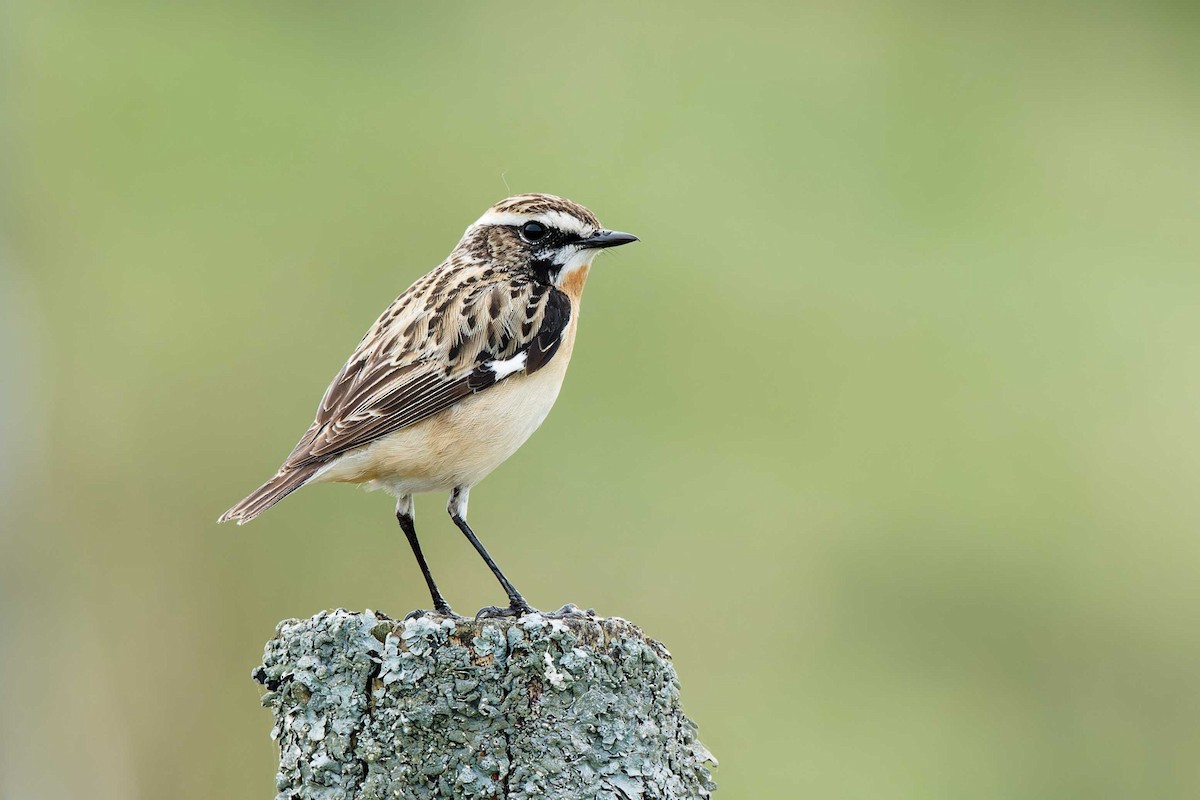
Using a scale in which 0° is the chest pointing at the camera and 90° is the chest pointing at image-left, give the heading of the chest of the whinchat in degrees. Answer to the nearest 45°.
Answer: approximately 270°
